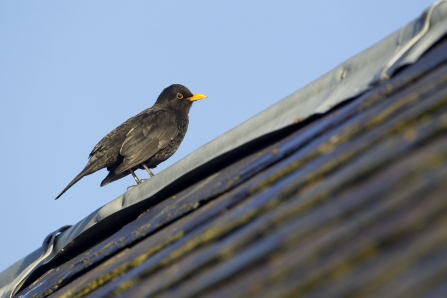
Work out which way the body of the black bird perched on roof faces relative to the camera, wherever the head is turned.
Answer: to the viewer's right
